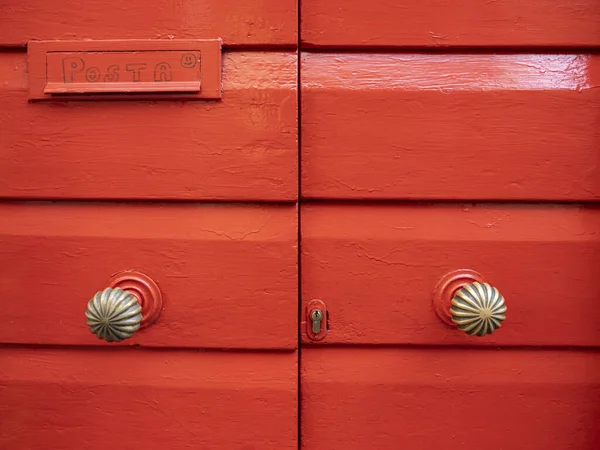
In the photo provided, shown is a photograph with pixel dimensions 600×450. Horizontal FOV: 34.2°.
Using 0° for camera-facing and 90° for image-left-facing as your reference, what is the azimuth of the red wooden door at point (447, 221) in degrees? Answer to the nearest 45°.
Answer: approximately 0°

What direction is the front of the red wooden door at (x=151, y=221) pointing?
toward the camera

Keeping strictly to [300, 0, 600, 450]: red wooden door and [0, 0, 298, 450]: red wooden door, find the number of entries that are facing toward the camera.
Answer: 2
